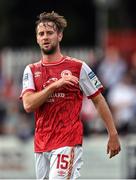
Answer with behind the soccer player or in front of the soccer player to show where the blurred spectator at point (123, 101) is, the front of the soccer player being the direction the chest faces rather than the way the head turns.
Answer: behind

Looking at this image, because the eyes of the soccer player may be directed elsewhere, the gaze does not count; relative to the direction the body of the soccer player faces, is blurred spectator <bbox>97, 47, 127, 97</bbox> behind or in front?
behind

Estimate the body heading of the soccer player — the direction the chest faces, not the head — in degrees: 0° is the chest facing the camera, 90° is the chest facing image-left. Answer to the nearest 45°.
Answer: approximately 45°
